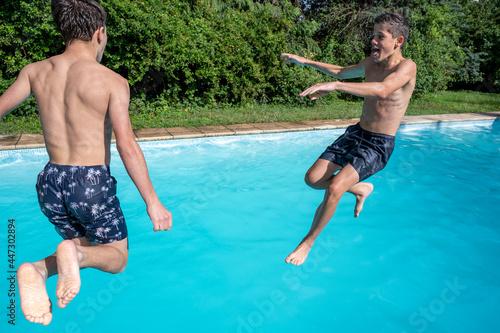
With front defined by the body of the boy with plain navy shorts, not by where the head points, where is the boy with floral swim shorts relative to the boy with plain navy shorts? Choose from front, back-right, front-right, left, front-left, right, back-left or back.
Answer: front

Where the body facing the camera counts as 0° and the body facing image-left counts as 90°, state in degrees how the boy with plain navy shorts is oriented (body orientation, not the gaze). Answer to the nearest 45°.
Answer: approximately 45°

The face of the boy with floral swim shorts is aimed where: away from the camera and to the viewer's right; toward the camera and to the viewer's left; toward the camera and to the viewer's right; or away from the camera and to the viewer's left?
away from the camera and to the viewer's right

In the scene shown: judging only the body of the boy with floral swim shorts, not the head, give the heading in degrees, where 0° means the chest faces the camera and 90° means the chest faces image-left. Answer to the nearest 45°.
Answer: approximately 225°

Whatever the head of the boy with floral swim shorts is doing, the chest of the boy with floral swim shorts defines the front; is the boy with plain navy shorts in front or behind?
in front
